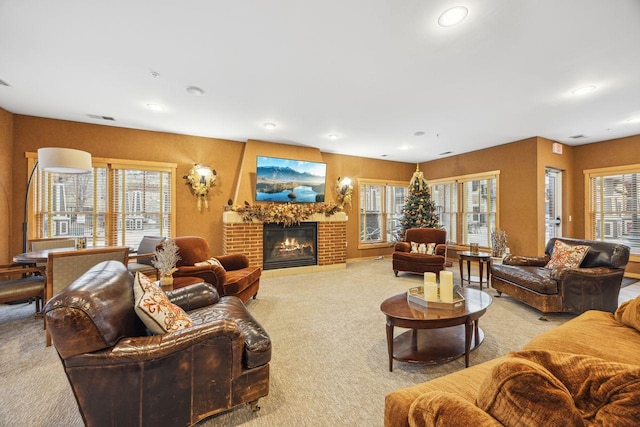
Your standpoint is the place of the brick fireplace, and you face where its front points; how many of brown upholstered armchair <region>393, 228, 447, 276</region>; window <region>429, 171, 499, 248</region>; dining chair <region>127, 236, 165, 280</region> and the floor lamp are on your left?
2

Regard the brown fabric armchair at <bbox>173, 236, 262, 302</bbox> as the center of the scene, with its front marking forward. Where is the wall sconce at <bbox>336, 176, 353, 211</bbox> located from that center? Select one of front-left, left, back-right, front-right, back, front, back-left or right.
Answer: left

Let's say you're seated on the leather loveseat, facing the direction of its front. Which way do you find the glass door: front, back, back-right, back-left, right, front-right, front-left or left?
back-right

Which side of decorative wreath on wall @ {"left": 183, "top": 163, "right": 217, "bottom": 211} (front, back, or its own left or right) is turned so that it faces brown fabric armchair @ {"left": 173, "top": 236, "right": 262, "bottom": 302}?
front

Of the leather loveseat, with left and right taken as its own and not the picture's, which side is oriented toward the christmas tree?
right

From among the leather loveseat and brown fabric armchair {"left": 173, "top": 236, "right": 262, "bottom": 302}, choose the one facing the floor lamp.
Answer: the leather loveseat

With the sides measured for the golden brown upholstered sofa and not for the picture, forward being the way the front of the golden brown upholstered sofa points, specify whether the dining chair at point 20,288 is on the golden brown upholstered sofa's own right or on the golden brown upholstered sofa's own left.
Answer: on the golden brown upholstered sofa's own left

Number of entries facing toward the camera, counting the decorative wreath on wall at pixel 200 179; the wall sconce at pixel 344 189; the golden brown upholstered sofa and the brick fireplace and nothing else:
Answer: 3

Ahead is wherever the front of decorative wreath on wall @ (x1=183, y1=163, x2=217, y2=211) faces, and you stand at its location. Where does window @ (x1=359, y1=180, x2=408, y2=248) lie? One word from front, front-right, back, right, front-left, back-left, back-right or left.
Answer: left

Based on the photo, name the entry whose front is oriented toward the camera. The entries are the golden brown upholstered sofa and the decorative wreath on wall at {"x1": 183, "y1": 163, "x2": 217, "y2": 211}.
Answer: the decorative wreath on wall

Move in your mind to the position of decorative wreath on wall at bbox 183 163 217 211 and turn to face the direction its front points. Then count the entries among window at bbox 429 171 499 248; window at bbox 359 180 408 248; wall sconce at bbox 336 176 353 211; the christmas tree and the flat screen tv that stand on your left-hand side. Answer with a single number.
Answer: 5

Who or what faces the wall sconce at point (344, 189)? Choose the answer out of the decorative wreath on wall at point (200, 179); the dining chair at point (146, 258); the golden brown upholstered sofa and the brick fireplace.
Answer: the golden brown upholstered sofa

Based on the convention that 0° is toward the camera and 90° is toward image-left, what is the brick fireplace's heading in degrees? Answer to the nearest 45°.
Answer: approximately 0°

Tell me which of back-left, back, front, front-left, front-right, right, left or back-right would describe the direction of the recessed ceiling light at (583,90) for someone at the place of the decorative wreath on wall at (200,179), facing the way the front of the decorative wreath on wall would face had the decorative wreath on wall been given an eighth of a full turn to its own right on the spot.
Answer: left

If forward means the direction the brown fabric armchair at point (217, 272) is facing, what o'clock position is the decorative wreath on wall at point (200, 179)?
The decorative wreath on wall is roughly at 7 o'clock from the brown fabric armchair.

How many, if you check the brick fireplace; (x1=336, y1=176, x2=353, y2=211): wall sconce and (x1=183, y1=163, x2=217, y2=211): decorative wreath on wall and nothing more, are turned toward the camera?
3

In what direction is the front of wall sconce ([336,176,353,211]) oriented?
toward the camera

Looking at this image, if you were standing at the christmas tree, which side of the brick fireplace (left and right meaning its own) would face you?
left

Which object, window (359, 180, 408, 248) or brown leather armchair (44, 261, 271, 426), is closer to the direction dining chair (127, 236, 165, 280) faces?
the brown leather armchair

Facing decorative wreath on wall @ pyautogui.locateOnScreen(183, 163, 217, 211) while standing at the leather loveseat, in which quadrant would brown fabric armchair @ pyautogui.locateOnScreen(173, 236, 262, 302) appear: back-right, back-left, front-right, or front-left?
front-left
